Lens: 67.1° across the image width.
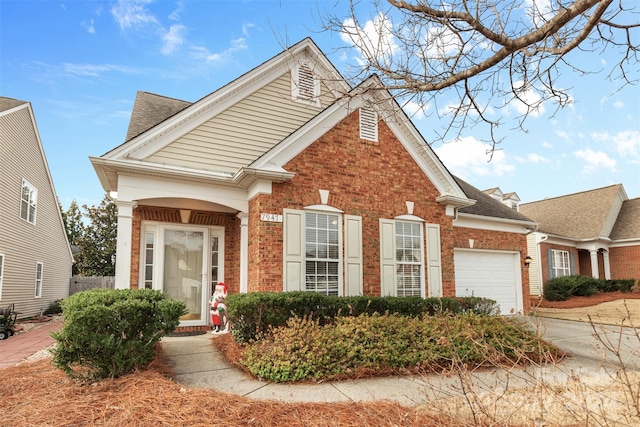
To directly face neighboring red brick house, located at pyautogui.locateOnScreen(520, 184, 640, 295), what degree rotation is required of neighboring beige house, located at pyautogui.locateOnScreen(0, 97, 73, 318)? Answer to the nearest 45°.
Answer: approximately 135° to its left

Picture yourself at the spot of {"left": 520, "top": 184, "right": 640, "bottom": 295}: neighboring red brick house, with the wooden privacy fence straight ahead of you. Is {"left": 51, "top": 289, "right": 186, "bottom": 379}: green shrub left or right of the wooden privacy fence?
left

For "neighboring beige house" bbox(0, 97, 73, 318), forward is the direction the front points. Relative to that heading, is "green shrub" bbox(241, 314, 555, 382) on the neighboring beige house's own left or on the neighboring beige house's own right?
on the neighboring beige house's own left

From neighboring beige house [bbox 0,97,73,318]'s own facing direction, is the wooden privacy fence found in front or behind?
behind

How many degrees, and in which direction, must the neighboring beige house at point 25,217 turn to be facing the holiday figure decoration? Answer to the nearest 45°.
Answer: approximately 45° to its left

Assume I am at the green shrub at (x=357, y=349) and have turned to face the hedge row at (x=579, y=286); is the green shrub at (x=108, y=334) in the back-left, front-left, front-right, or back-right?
back-left

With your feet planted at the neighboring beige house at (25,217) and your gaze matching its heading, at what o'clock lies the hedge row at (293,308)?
The hedge row is roughly at 10 o'clock from the neighboring beige house.

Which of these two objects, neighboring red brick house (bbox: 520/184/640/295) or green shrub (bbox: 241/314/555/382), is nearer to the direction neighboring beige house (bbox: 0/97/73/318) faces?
the green shrub

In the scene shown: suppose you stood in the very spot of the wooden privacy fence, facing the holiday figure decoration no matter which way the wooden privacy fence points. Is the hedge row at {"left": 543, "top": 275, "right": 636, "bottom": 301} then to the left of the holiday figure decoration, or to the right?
left
